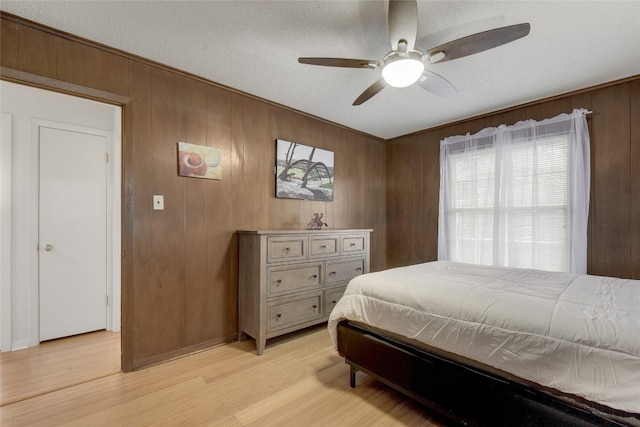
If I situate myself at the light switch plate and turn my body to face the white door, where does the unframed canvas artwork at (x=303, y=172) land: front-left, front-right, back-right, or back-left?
back-right

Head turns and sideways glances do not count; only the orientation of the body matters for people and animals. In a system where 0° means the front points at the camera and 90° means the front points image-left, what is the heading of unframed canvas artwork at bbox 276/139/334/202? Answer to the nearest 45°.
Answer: approximately 315°

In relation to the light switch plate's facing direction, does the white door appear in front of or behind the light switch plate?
behind

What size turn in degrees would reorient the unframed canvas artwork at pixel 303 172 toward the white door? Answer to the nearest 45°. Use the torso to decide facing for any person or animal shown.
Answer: approximately 135° to its right

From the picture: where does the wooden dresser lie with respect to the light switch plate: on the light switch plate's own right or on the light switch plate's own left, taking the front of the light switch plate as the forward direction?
on the light switch plate's own left

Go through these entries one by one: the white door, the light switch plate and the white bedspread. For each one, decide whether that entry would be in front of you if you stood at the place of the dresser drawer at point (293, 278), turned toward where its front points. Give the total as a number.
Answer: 1

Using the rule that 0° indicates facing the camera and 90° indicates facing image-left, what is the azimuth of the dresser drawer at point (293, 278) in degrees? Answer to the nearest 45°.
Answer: approximately 315°

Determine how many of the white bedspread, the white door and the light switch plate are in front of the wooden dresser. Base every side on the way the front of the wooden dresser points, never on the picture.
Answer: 1

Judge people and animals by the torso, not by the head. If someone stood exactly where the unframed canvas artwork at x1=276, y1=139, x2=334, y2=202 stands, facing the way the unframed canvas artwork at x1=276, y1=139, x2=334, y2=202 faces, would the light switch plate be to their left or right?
on their right
